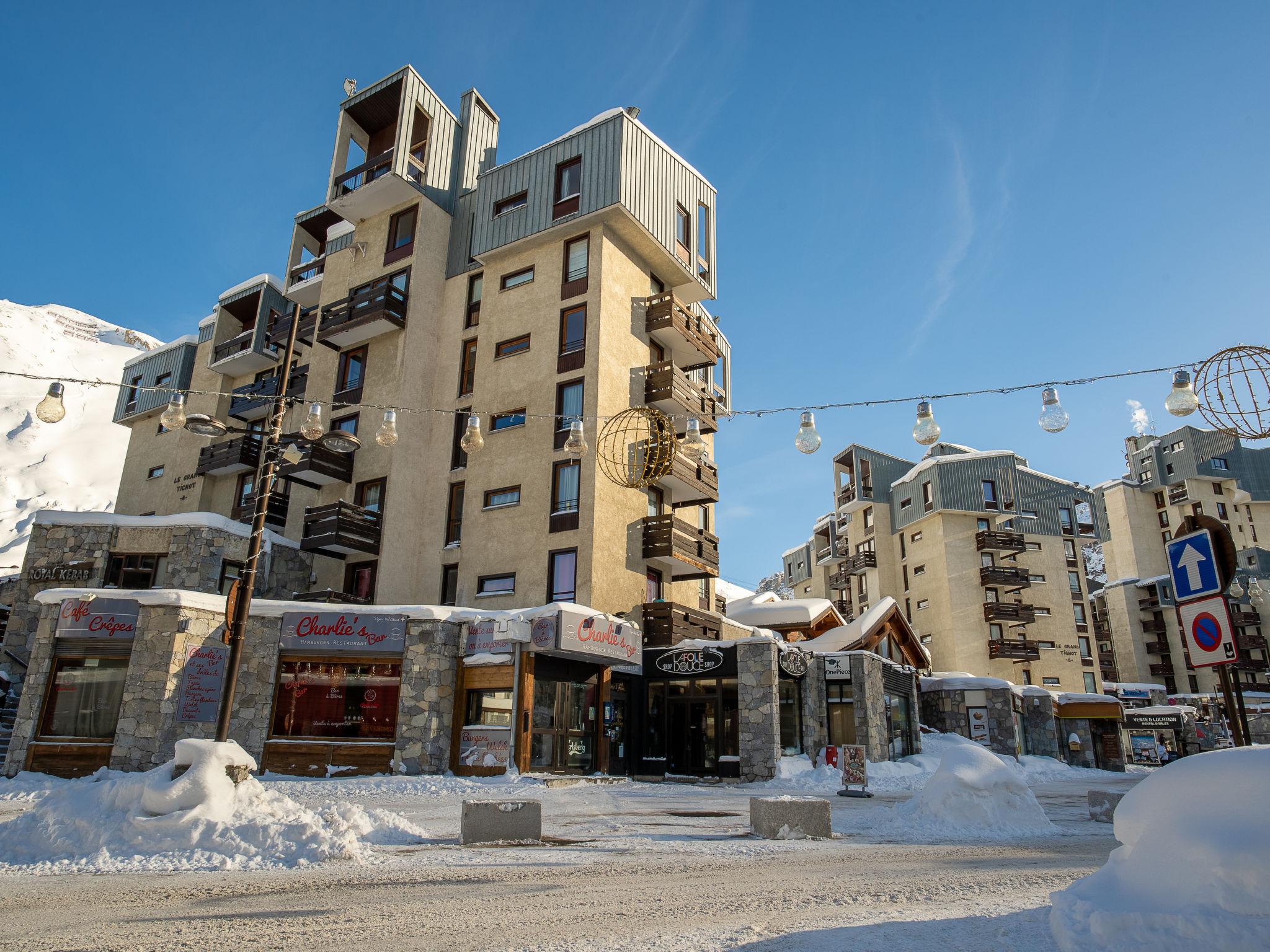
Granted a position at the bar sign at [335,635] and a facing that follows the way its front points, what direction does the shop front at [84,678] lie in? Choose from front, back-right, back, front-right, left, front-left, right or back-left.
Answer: right

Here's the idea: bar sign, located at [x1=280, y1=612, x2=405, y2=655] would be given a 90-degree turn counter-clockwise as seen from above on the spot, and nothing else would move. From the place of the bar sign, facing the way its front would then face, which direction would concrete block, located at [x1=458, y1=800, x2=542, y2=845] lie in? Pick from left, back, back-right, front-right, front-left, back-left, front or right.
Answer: right

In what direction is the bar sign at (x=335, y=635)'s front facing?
toward the camera

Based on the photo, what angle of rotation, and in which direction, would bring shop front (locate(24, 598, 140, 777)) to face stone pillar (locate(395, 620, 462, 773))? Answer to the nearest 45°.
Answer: approximately 45° to its left

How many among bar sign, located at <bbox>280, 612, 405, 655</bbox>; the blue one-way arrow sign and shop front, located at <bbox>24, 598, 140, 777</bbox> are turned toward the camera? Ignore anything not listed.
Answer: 3

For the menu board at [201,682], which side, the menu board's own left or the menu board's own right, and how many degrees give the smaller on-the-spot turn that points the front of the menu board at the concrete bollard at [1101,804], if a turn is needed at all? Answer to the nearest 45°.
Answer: approximately 45° to the menu board's own left

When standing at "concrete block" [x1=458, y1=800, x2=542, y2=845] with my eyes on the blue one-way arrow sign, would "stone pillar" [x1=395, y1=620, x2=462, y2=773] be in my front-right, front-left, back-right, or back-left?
back-left

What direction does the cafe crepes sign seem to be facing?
toward the camera

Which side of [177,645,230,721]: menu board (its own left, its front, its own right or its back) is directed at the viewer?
front

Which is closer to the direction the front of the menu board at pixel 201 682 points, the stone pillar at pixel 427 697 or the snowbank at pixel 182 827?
the snowbank

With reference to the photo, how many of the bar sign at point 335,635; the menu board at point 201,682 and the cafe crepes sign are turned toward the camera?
3

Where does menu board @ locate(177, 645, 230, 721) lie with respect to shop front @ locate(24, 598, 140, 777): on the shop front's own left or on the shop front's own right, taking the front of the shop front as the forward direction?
on the shop front's own left

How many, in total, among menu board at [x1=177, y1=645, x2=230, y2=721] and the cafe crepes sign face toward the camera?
2

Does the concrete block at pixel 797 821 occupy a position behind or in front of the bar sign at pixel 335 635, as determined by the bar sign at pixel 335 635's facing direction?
in front
